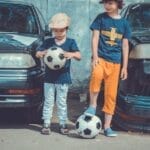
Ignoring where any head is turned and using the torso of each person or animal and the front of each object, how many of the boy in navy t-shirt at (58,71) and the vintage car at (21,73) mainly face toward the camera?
2

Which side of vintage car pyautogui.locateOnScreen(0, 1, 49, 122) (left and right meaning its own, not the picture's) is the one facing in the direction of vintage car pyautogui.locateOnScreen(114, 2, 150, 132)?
left

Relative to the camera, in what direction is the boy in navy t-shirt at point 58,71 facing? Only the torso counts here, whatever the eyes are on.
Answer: toward the camera

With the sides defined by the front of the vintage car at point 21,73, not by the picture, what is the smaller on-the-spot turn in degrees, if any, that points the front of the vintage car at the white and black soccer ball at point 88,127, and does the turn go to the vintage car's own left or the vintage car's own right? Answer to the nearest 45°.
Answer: approximately 90° to the vintage car's own left

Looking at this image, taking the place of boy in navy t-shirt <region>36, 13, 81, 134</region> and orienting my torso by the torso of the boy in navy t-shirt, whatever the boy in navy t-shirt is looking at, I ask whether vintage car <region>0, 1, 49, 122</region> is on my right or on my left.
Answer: on my right

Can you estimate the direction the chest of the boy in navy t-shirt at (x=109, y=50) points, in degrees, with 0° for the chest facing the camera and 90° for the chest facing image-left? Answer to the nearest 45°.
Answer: approximately 0°

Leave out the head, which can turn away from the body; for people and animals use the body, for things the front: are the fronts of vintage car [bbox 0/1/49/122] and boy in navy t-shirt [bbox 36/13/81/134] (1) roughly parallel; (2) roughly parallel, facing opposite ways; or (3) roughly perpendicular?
roughly parallel

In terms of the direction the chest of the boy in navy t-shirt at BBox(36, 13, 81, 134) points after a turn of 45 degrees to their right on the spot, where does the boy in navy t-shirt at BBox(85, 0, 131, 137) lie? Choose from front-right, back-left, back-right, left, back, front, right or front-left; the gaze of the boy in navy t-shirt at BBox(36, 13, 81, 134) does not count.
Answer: back-left

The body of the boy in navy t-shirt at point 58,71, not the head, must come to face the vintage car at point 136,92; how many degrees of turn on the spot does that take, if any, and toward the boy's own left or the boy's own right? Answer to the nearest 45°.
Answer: approximately 90° to the boy's own left
